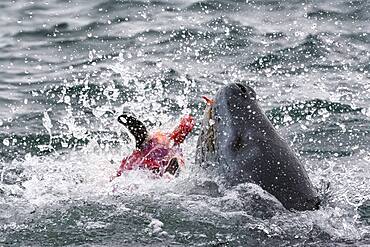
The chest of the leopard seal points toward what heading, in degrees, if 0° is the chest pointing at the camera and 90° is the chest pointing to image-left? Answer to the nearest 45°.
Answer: approximately 90°
